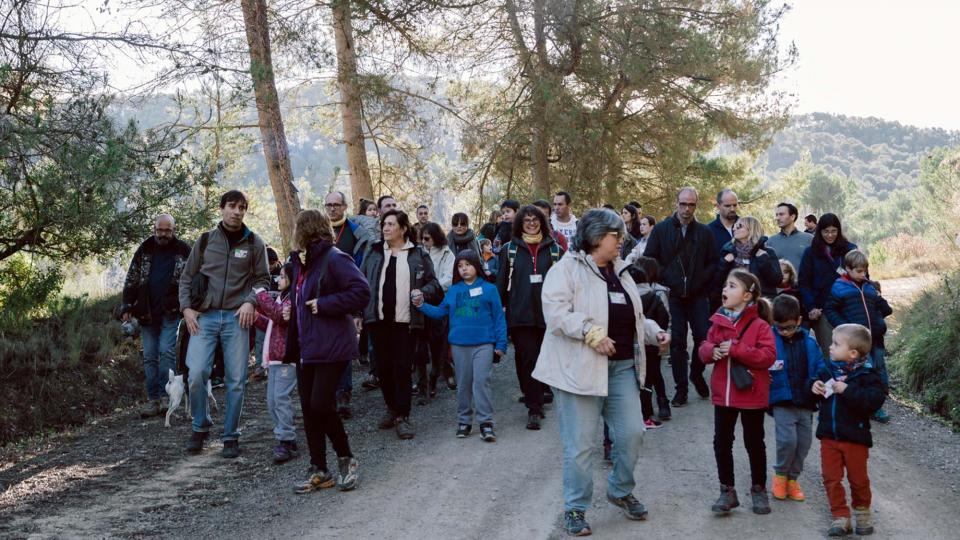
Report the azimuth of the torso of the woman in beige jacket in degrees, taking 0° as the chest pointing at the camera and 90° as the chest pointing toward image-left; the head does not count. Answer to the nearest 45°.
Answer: approximately 315°

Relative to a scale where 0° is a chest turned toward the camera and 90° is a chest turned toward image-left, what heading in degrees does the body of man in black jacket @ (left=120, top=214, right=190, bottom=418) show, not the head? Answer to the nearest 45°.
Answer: approximately 0°

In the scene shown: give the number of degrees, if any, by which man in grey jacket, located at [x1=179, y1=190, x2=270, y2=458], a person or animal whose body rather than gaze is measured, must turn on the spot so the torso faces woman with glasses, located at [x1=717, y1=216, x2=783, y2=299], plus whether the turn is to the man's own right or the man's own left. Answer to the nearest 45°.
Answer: approximately 90° to the man's own left

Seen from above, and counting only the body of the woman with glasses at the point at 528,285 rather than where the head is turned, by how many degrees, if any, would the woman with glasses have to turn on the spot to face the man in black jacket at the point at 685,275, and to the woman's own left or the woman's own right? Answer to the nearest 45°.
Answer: approximately 90° to the woman's own left

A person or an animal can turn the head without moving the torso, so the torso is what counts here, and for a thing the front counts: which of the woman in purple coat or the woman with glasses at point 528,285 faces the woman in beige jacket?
the woman with glasses

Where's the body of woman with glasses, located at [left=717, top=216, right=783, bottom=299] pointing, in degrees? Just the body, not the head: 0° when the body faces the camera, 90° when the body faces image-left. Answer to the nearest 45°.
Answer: approximately 45°

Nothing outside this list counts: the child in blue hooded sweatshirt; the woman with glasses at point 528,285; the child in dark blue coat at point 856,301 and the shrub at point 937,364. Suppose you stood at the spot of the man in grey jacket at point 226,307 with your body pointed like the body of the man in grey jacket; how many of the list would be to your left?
4

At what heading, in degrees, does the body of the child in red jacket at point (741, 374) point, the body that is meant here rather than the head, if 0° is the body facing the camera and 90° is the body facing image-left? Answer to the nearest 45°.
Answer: approximately 45°

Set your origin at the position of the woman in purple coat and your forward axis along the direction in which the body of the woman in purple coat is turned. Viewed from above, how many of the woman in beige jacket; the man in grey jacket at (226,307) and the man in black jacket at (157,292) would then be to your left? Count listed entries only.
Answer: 1

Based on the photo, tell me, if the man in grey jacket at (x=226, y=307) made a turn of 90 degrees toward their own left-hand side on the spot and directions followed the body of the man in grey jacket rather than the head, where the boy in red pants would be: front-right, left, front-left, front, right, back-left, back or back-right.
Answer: front-right

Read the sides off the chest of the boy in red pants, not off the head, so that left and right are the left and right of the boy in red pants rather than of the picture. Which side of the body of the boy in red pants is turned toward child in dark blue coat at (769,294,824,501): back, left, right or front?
right

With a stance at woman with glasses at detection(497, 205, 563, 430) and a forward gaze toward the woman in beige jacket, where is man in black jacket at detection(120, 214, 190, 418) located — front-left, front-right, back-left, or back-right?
back-right
